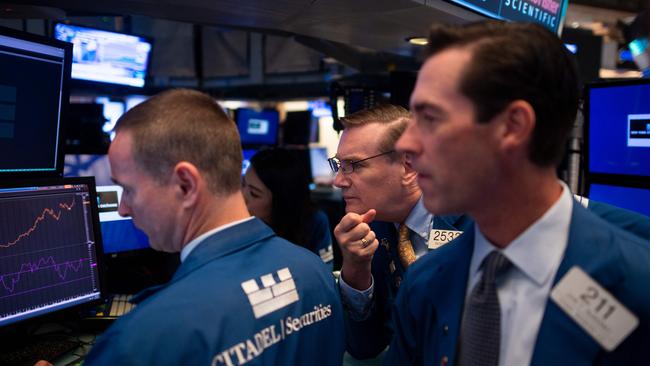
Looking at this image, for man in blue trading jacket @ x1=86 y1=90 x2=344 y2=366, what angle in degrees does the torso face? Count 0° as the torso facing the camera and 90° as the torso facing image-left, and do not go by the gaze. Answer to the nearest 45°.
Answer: approximately 135°

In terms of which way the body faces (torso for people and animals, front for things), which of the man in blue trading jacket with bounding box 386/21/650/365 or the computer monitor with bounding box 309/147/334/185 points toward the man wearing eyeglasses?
the computer monitor

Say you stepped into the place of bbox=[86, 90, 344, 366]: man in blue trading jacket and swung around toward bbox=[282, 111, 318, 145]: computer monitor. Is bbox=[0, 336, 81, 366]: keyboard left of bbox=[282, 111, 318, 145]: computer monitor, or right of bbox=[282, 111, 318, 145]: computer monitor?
left

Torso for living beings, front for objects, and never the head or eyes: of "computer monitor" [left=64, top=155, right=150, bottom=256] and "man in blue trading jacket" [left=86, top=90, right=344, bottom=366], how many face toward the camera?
1

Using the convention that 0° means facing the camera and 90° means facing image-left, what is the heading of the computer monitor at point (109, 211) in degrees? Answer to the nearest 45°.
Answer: approximately 0°

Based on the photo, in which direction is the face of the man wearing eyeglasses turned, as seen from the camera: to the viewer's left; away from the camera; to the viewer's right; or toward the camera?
to the viewer's left

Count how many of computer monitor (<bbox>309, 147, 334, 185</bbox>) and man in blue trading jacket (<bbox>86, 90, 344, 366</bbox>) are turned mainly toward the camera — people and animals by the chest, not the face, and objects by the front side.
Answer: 1

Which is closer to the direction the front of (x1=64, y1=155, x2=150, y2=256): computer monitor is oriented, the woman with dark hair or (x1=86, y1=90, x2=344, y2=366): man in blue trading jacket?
the man in blue trading jacket

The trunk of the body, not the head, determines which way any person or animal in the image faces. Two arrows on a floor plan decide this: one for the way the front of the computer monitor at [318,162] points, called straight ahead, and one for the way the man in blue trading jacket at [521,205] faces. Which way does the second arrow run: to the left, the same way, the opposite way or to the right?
to the right

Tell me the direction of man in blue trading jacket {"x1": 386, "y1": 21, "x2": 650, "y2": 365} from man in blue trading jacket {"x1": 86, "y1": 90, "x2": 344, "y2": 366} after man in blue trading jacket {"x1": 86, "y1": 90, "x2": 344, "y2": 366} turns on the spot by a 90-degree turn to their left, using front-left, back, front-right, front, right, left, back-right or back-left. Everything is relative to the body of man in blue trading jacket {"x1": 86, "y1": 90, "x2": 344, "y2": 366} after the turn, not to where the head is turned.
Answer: left

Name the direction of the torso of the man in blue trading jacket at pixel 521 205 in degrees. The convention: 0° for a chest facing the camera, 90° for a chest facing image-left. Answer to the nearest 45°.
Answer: approximately 45°

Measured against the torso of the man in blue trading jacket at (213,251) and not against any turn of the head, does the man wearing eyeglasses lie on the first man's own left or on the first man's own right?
on the first man's own right

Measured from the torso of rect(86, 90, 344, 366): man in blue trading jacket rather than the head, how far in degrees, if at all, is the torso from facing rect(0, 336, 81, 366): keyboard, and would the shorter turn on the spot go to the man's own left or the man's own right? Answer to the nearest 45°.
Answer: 0° — they already face it
